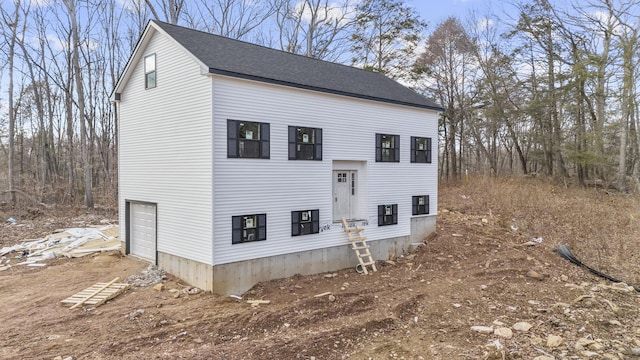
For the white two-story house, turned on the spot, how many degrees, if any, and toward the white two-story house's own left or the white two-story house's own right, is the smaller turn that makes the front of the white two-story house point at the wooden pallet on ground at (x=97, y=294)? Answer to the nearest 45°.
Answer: approximately 90° to the white two-story house's own right

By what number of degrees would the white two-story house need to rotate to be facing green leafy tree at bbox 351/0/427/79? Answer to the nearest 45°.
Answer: approximately 90° to its left

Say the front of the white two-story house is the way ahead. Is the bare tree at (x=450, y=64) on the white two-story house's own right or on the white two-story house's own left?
on the white two-story house's own left

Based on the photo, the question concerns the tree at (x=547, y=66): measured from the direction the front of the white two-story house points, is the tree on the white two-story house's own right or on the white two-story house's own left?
on the white two-story house's own left

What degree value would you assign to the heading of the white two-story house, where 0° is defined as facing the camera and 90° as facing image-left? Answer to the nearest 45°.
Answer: approximately 315°
